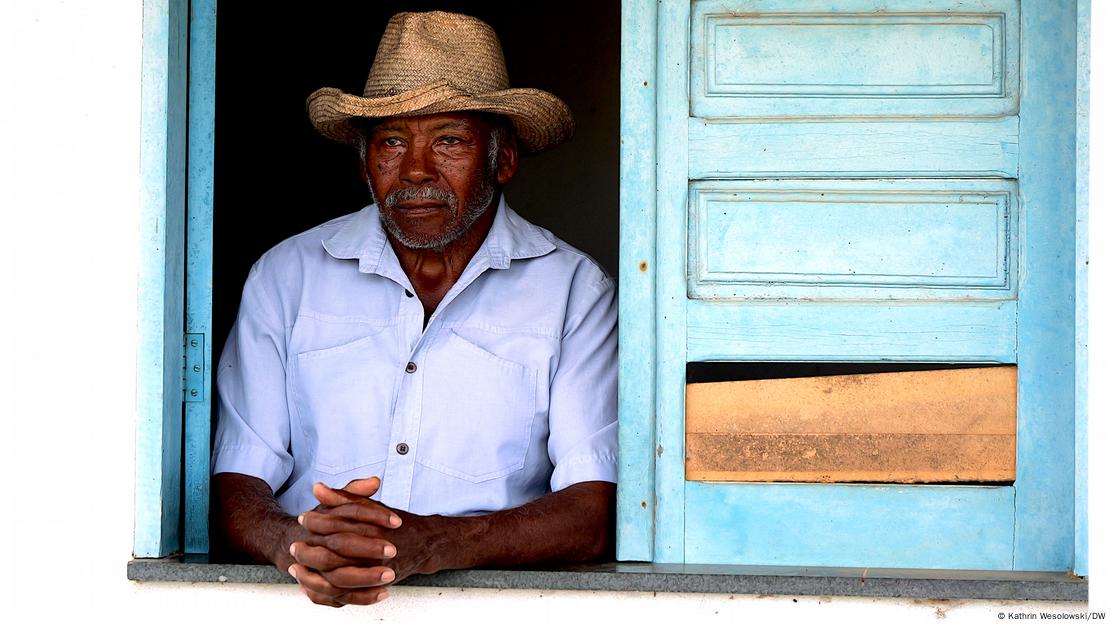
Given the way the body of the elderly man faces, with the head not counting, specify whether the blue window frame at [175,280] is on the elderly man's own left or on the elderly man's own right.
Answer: on the elderly man's own right

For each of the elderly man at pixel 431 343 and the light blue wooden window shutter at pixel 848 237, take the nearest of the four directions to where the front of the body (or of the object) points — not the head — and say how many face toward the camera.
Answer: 2

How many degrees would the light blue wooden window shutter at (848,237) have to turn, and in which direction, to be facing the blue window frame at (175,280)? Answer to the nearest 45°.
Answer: approximately 90° to its right

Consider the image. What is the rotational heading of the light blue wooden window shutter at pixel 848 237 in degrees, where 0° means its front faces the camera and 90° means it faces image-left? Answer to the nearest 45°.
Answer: approximately 0°

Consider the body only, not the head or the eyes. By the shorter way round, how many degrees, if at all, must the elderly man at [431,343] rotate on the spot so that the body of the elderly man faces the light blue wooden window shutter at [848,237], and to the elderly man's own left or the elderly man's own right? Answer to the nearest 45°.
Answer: approximately 45° to the elderly man's own left
